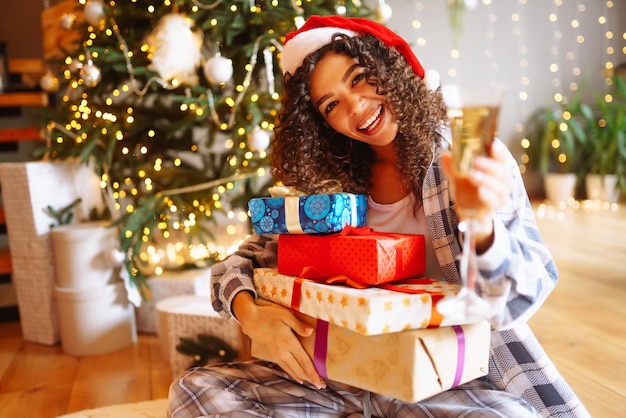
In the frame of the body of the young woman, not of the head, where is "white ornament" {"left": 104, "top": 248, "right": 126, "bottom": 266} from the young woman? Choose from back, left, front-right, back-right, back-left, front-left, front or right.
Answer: back-right

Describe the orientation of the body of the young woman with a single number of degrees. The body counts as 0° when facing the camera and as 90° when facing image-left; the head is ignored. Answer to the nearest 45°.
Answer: approximately 0°

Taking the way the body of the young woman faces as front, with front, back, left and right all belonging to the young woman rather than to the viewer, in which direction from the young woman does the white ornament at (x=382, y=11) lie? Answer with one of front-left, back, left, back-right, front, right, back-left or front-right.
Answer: back

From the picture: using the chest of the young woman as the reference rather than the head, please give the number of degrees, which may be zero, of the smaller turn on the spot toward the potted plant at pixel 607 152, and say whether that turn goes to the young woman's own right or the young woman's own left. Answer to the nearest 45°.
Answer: approximately 135° to the young woman's own left

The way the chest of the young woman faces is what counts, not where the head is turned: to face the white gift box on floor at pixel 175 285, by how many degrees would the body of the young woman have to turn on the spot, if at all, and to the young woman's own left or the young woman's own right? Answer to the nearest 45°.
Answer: approximately 135° to the young woman's own right

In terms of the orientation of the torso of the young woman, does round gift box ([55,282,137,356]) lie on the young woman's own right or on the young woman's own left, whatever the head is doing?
on the young woman's own right

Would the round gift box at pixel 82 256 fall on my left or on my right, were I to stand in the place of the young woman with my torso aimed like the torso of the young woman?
on my right

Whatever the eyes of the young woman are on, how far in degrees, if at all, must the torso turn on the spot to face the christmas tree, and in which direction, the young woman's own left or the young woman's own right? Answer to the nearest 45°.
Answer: approximately 135° to the young woman's own right

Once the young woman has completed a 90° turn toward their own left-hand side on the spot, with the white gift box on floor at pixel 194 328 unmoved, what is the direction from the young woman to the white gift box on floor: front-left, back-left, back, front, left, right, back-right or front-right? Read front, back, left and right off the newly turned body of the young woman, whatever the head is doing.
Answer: back-left
